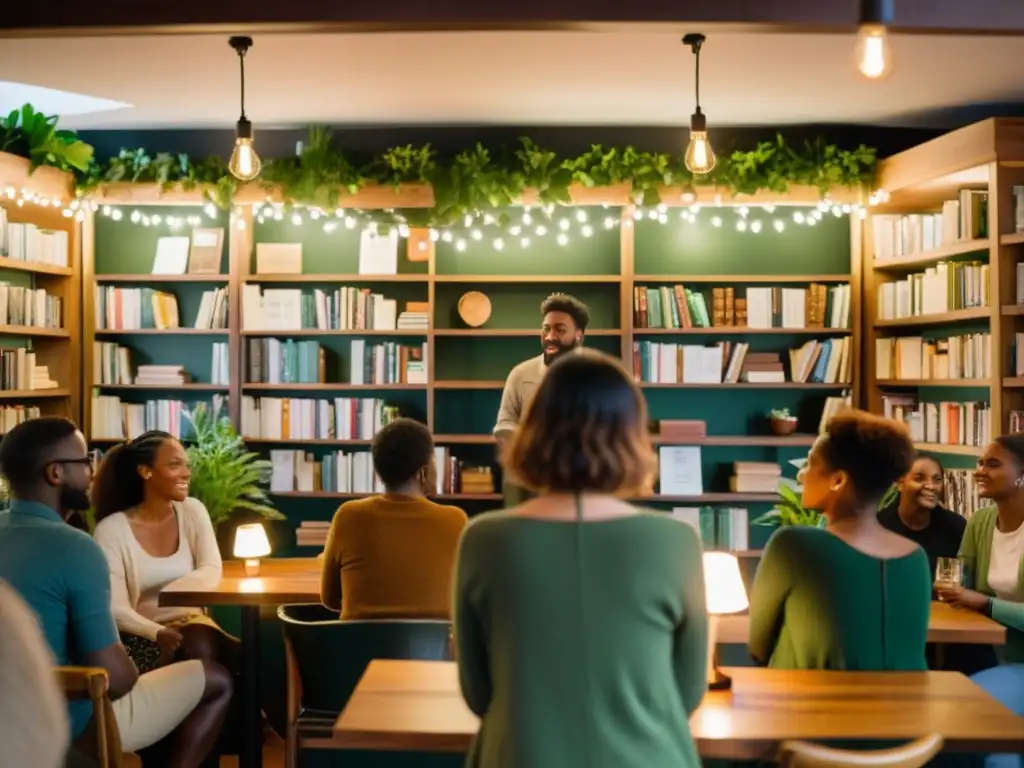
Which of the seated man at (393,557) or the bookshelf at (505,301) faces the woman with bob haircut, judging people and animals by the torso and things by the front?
the bookshelf

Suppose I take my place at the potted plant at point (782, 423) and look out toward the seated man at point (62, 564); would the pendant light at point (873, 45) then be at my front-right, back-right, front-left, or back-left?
front-left

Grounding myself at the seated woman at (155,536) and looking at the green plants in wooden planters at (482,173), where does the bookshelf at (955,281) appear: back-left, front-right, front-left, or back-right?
front-right

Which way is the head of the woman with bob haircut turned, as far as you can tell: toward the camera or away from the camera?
away from the camera

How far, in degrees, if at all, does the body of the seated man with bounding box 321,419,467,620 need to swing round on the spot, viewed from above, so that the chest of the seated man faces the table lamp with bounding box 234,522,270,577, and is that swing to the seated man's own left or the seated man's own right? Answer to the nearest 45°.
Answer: approximately 45° to the seated man's own left

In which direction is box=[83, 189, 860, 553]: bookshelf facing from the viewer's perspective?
toward the camera

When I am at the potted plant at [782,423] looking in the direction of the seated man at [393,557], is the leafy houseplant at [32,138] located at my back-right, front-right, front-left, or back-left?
front-right

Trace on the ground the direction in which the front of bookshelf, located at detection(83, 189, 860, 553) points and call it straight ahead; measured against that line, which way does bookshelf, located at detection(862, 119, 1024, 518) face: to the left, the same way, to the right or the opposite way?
to the right

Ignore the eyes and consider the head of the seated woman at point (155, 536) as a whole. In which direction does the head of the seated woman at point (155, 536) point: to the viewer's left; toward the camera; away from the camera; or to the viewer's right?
to the viewer's right

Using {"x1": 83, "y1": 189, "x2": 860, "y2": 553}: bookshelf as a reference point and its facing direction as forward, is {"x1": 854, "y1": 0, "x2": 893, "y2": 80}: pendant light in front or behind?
in front

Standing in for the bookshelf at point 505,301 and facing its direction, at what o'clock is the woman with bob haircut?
The woman with bob haircut is roughly at 12 o'clock from the bookshelf.

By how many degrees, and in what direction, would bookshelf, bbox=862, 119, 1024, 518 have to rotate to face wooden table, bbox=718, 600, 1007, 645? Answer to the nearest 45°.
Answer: approximately 45° to its left

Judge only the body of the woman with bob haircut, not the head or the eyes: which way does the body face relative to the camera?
away from the camera

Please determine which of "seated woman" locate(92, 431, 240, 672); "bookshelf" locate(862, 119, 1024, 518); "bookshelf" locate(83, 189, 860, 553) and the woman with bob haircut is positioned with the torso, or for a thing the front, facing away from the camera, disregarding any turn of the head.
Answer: the woman with bob haircut

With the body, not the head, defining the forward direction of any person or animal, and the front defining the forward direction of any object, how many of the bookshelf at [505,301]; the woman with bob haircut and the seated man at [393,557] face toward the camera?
1

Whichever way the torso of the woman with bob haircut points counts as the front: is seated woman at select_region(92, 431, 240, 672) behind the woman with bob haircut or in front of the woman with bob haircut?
in front

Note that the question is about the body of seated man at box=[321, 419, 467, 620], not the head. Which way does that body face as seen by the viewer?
away from the camera

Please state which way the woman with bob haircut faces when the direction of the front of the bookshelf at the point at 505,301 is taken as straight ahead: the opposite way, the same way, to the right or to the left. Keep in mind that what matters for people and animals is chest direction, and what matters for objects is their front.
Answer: the opposite way
